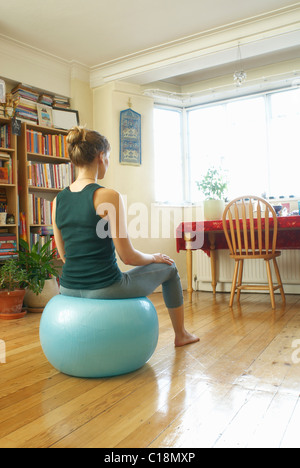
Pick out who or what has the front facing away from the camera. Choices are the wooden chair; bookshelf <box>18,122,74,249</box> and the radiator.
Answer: the wooden chair

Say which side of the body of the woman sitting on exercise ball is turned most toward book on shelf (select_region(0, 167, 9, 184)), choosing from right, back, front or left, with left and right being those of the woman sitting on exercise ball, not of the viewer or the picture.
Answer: left

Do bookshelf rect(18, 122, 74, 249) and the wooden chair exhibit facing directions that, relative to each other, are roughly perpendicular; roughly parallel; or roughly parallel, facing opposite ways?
roughly perpendicular

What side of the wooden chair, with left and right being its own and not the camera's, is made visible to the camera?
back

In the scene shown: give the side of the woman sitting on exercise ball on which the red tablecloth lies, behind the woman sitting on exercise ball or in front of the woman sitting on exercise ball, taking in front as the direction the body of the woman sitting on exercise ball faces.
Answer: in front

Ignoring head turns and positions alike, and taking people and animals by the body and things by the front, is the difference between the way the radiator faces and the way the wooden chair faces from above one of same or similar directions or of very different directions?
very different directions

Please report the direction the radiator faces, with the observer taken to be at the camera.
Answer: facing the viewer

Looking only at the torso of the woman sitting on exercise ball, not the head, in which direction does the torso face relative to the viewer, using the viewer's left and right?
facing away from the viewer and to the right of the viewer

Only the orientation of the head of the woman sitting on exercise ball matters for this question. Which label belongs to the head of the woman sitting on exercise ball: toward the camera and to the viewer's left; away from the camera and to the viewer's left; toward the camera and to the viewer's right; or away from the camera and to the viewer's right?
away from the camera and to the viewer's right

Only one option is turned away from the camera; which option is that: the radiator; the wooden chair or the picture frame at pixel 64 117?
the wooden chair

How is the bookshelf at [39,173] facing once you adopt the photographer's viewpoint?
facing the viewer and to the right of the viewer

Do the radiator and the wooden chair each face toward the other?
yes

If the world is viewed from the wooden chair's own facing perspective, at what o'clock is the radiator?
The radiator is roughly at 12 o'clock from the wooden chair.
